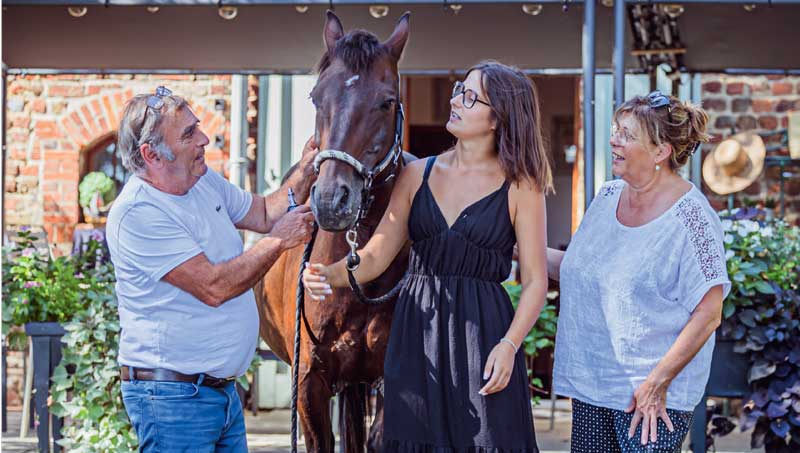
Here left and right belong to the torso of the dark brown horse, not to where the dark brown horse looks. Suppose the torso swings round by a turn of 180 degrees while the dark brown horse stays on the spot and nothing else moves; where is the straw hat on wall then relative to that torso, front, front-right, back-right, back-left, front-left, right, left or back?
front-right

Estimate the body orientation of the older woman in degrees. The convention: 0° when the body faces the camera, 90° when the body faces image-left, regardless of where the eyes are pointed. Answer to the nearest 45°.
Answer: approximately 45°

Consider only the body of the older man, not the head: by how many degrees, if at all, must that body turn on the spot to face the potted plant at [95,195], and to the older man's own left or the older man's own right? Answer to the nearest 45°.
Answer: approximately 135° to the older man's own left

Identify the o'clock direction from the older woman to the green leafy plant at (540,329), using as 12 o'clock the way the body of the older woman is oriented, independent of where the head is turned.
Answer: The green leafy plant is roughly at 4 o'clock from the older woman.

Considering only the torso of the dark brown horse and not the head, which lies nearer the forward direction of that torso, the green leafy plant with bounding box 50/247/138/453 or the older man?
the older man

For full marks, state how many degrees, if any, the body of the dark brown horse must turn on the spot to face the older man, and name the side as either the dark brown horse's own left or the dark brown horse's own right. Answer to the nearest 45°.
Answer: approximately 45° to the dark brown horse's own right

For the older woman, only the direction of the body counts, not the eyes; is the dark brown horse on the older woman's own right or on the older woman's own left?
on the older woman's own right
